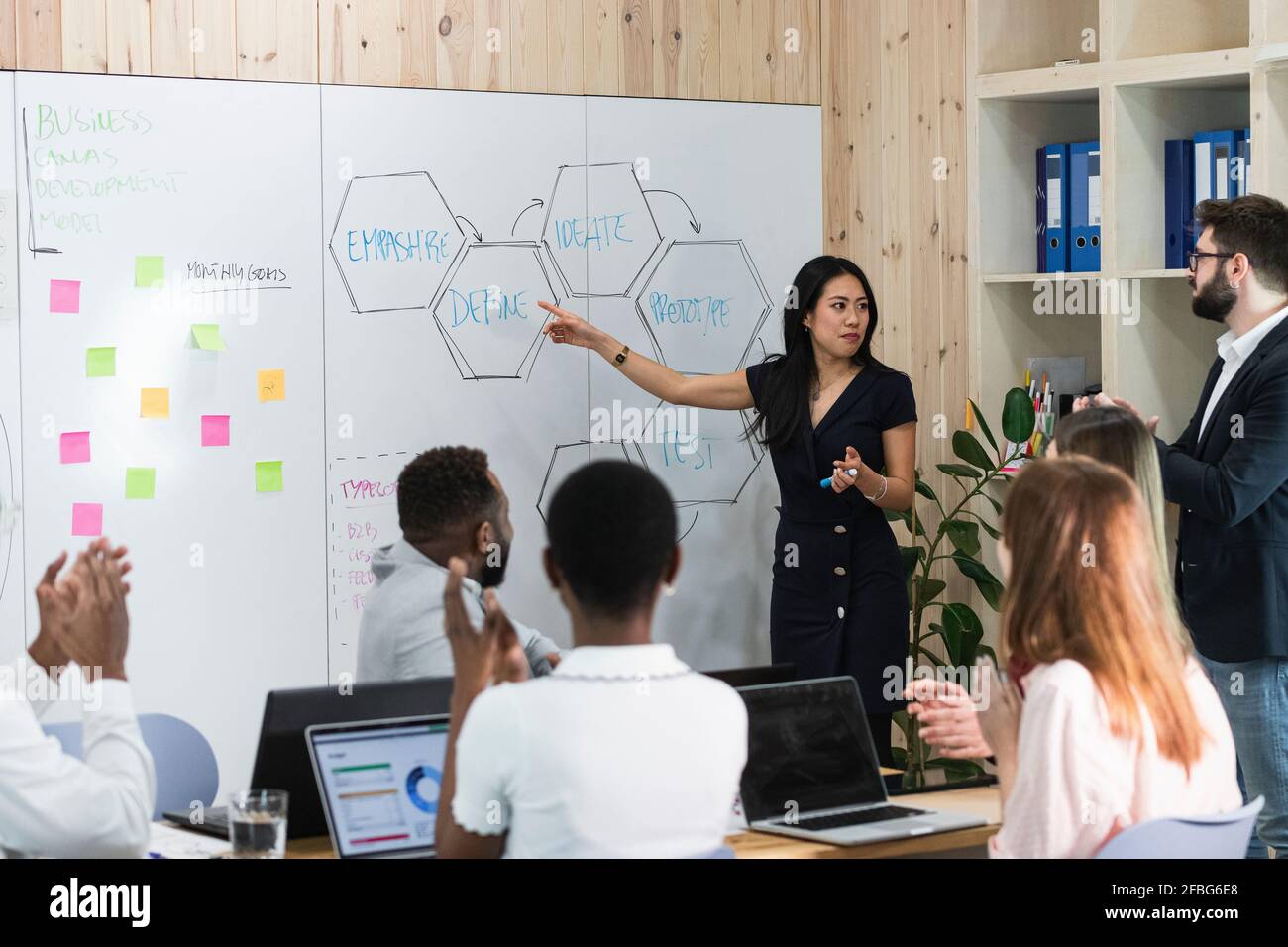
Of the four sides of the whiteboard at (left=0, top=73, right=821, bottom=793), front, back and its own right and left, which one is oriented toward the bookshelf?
left

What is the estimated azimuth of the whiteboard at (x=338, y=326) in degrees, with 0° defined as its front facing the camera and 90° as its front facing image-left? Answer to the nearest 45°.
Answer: approximately 0°

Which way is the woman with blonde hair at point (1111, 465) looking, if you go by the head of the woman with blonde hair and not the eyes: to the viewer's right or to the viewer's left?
to the viewer's left

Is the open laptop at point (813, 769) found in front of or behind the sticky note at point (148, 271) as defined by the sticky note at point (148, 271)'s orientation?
in front

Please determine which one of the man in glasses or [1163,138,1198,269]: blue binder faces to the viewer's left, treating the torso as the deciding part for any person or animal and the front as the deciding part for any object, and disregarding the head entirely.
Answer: the man in glasses

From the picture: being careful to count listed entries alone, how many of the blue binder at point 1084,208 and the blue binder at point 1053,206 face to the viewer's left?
0

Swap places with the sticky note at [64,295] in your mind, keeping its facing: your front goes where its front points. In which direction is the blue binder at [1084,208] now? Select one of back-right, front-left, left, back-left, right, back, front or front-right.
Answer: left

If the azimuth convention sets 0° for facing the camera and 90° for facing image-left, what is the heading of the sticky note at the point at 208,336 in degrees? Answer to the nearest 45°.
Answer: approximately 0°

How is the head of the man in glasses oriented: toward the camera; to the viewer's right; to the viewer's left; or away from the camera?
to the viewer's left
